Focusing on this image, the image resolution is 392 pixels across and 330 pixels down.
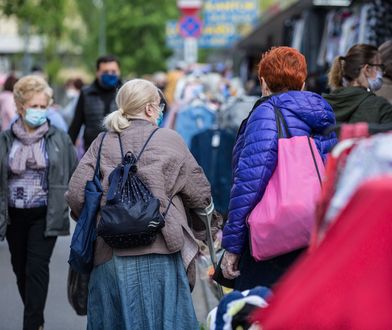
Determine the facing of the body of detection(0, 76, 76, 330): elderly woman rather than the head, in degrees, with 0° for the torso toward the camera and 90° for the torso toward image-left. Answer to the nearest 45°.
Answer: approximately 0°

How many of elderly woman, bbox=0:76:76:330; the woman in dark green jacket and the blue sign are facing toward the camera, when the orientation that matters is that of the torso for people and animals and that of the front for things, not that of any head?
2

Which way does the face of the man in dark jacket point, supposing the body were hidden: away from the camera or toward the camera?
toward the camera

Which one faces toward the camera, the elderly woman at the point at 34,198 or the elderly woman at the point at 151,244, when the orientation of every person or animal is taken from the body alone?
the elderly woman at the point at 34,198

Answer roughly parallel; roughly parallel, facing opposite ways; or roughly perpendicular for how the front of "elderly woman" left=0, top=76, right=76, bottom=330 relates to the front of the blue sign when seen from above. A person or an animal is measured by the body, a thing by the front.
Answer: roughly parallel

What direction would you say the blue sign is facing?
toward the camera

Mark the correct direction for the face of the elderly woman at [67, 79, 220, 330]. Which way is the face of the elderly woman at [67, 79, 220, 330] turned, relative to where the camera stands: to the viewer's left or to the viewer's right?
to the viewer's right

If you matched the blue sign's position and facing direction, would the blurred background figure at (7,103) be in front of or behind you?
in front

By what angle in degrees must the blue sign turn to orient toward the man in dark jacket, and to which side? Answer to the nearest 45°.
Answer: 0° — it already faces them

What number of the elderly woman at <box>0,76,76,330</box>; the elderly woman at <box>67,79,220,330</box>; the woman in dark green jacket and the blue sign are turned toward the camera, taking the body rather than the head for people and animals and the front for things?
2

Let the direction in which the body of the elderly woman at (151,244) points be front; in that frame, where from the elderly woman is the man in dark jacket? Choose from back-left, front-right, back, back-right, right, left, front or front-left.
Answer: front-left
